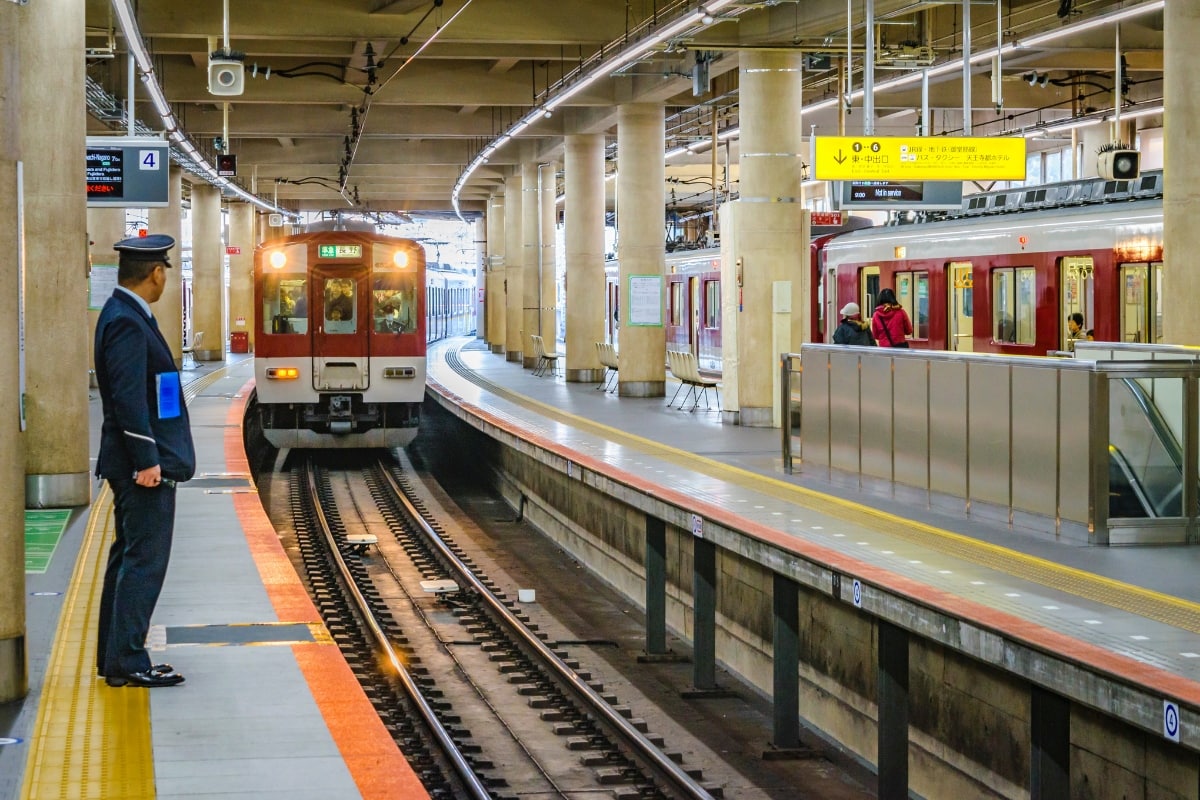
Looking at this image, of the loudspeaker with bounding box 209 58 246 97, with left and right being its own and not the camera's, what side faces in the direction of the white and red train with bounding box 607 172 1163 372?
left

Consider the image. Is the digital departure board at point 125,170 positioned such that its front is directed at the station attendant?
yes

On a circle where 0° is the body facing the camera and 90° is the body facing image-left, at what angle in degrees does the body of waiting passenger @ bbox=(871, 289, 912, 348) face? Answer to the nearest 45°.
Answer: approximately 180°

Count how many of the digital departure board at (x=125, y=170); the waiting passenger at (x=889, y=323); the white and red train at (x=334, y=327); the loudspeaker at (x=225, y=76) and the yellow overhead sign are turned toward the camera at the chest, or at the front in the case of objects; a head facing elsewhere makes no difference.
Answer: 4

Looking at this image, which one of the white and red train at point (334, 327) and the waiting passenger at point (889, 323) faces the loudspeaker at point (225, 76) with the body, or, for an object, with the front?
the white and red train

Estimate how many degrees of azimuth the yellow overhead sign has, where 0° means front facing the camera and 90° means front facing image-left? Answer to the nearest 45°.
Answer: approximately 0°

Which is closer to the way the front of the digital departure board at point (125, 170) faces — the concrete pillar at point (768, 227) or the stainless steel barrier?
the stainless steel barrier

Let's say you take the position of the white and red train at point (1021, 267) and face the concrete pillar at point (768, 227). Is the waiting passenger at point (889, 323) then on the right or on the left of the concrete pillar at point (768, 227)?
left

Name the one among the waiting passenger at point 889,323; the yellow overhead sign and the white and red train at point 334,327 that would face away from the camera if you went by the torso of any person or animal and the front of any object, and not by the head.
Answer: the waiting passenger

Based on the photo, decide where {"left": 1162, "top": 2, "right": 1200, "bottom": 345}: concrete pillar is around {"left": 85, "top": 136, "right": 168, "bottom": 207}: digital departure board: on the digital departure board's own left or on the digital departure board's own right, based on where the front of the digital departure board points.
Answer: on the digital departure board's own left
